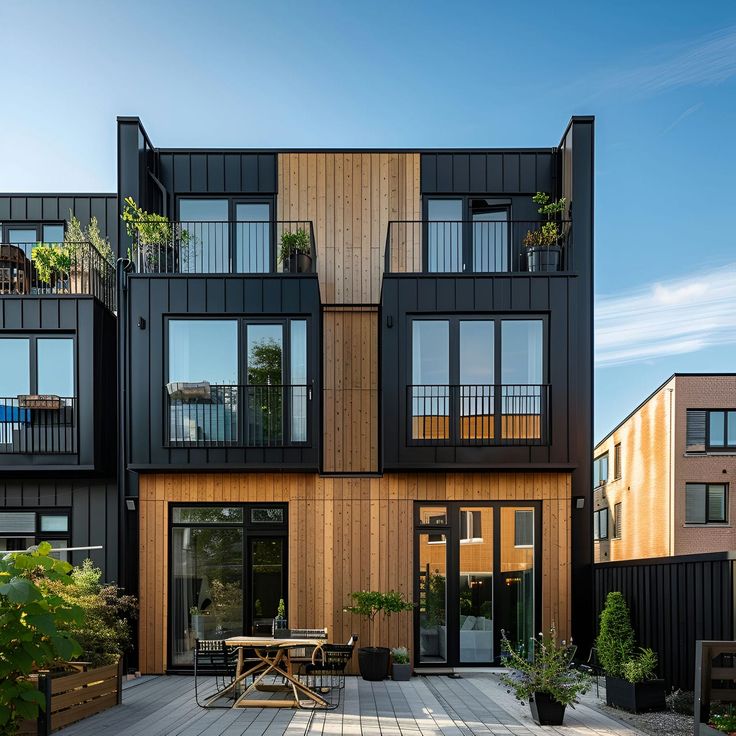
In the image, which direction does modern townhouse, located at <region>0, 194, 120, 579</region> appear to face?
toward the camera

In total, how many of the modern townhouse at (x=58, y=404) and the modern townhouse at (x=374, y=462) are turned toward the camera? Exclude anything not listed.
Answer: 2

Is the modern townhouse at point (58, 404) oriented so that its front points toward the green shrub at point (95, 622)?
yes

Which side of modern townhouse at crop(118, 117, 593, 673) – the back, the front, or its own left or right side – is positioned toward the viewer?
front

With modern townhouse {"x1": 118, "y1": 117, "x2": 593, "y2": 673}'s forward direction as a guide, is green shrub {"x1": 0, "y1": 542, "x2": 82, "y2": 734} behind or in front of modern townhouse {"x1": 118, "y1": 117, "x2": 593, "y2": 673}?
in front

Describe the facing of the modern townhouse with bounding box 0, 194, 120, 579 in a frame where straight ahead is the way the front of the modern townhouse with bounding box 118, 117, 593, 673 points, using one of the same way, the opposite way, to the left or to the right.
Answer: the same way

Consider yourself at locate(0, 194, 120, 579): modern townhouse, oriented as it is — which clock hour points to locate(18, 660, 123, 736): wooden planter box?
The wooden planter box is roughly at 12 o'clock from the modern townhouse.

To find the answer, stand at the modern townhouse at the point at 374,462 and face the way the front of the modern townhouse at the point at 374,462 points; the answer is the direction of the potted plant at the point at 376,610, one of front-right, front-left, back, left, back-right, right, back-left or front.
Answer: front

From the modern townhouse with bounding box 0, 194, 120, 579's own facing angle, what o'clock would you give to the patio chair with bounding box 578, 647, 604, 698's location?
The patio chair is roughly at 10 o'clock from the modern townhouse.

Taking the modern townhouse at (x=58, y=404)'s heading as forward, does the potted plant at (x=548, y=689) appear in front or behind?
in front
